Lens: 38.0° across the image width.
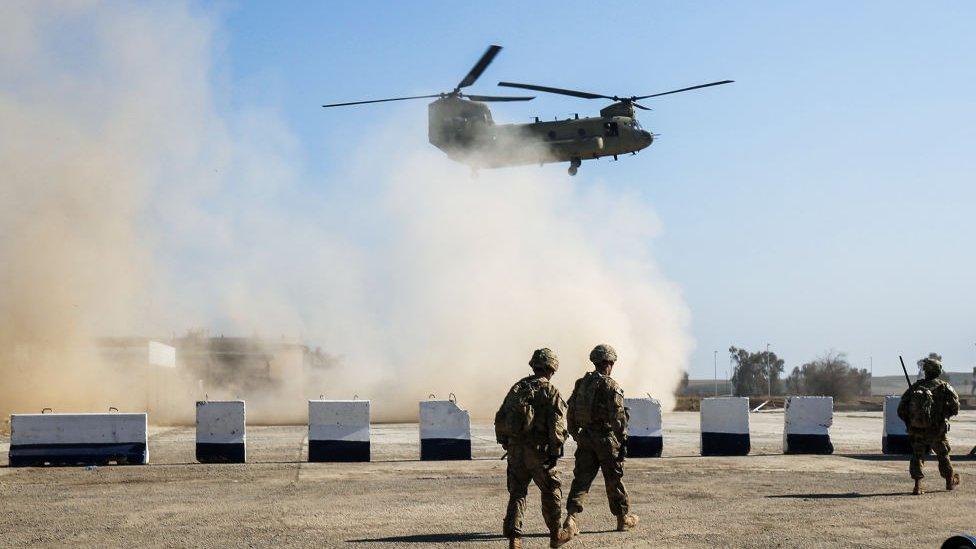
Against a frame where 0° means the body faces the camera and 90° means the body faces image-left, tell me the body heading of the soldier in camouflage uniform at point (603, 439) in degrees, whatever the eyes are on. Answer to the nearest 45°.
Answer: approximately 225°

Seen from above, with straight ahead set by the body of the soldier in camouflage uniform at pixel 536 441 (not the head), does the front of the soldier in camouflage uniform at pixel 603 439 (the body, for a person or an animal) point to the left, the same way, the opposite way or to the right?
the same way

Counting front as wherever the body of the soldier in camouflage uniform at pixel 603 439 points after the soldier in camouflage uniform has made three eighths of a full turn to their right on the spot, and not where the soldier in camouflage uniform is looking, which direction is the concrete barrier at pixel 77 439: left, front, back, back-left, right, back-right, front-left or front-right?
back-right

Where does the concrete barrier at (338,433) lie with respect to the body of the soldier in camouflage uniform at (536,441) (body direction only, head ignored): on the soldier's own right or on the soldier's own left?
on the soldier's own left

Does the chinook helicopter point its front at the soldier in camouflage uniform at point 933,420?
no

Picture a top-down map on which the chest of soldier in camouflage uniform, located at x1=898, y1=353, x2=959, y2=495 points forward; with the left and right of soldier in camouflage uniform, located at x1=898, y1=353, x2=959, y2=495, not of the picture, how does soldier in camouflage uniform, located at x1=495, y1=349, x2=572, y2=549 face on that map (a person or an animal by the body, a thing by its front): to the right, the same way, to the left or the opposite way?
the same way

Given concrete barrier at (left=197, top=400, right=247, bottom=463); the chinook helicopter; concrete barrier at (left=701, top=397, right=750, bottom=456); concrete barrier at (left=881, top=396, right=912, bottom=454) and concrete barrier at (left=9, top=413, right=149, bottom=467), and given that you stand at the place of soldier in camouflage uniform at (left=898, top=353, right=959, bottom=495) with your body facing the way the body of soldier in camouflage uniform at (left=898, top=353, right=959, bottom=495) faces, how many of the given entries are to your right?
0

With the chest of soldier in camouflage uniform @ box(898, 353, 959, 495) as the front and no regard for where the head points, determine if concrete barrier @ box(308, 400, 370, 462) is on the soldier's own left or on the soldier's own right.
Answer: on the soldier's own left

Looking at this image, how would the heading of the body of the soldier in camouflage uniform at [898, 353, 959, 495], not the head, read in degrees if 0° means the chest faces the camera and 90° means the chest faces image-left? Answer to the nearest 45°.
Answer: approximately 225°

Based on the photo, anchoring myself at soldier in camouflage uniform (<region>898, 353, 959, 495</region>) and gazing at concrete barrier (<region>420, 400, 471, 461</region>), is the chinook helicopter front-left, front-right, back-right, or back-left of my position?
front-right

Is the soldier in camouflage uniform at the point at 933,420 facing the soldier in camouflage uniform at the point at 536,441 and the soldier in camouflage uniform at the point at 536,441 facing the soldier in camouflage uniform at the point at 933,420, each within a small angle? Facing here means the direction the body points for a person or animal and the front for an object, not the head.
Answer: no

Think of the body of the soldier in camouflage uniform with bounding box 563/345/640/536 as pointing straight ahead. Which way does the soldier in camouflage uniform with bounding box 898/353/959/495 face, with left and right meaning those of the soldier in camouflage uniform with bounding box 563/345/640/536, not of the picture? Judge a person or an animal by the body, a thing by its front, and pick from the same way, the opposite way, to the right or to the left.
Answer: the same way

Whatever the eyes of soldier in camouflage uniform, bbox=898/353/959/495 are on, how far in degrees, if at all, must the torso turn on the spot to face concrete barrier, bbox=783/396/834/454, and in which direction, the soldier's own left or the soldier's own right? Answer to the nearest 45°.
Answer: approximately 45° to the soldier's own left

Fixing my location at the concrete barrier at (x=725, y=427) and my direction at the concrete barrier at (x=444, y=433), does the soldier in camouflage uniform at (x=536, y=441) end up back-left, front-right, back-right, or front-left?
front-left

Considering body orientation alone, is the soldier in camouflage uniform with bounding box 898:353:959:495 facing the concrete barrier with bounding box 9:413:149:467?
no

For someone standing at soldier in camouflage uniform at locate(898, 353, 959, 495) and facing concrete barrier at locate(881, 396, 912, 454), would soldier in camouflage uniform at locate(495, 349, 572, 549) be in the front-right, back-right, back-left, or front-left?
back-left

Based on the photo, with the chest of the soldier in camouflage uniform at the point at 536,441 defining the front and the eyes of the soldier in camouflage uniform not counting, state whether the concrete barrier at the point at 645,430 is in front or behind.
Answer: in front

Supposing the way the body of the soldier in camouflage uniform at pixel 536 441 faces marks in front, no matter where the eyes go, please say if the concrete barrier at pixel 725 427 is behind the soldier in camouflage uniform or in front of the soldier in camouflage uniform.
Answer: in front

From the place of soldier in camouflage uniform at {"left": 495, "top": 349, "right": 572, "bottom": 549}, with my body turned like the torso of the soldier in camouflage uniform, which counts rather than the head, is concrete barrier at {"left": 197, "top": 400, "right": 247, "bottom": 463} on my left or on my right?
on my left

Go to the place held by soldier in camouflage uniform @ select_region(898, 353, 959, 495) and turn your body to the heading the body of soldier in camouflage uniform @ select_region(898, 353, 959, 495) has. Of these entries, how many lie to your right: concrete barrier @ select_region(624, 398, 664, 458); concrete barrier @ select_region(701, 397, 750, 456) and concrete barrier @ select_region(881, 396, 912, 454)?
0

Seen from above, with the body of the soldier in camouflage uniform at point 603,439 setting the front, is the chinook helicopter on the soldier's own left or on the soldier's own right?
on the soldier's own left

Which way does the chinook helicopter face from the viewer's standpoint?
to the viewer's right

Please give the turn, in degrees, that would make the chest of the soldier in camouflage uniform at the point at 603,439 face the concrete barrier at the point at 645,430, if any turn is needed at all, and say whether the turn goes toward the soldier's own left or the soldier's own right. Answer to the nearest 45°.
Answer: approximately 45° to the soldier's own left
